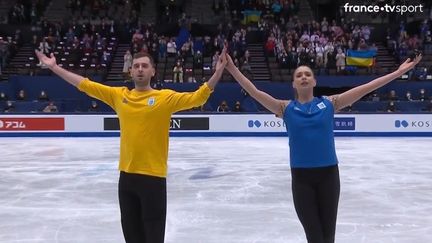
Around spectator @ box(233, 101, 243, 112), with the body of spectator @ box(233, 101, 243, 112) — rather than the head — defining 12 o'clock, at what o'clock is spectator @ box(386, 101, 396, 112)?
spectator @ box(386, 101, 396, 112) is roughly at 9 o'clock from spectator @ box(233, 101, 243, 112).

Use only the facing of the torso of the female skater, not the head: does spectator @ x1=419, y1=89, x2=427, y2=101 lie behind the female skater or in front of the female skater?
behind

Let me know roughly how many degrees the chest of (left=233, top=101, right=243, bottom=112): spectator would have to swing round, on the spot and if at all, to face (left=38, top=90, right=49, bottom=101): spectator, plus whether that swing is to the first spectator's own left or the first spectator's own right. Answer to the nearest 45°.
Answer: approximately 90° to the first spectator's own right

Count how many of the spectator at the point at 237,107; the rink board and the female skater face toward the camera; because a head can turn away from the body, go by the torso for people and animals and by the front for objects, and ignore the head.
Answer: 3

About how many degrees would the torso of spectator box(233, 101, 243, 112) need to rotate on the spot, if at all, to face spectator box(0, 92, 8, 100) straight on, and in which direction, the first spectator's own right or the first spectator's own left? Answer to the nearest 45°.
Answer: approximately 90° to the first spectator's own right

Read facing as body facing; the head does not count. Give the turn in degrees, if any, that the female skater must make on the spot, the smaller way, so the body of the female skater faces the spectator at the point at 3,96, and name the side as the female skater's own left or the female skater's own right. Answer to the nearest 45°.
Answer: approximately 135° to the female skater's own right

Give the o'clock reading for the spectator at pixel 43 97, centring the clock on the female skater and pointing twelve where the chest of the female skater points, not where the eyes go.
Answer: The spectator is roughly at 5 o'clock from the female skater.

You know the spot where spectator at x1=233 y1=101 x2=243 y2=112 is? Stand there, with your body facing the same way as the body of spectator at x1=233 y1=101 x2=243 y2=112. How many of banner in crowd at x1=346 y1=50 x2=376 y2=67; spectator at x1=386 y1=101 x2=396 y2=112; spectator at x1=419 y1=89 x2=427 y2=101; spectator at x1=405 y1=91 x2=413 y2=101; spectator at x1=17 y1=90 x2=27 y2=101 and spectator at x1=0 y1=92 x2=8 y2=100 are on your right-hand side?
2

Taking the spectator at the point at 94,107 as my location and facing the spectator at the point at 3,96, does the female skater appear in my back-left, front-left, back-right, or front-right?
back-left

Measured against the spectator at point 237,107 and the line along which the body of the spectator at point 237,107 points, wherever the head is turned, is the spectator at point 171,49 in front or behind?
behind

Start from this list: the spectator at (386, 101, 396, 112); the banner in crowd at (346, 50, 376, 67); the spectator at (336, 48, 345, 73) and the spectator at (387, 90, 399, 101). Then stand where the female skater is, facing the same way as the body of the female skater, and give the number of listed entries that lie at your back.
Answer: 4

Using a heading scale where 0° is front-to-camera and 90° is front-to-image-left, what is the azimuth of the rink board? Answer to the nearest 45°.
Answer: approximately 0°
